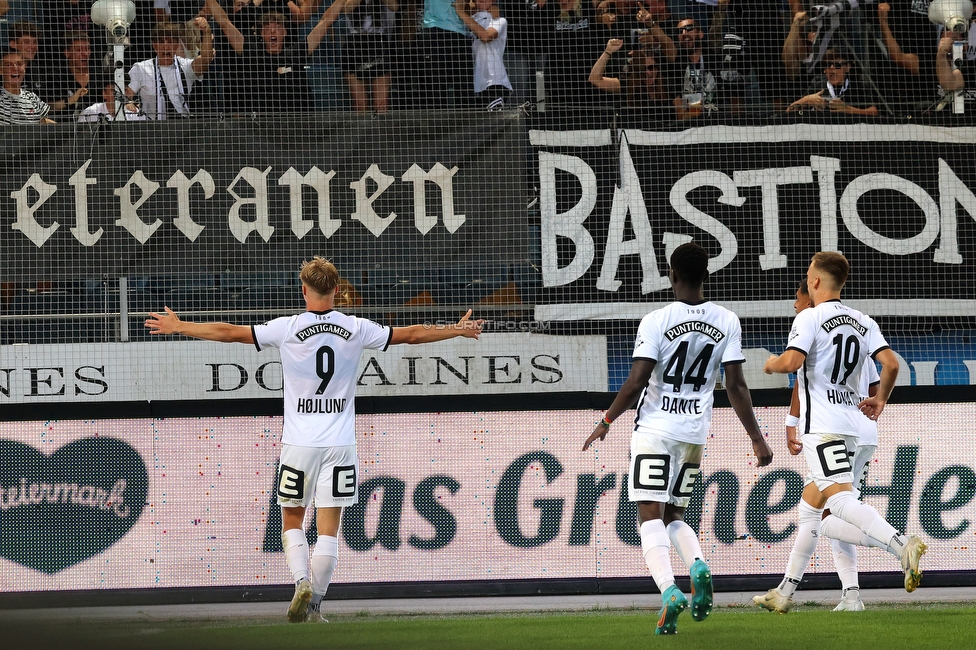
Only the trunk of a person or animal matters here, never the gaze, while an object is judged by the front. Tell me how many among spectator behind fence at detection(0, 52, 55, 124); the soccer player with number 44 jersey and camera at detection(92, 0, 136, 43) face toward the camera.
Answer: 2

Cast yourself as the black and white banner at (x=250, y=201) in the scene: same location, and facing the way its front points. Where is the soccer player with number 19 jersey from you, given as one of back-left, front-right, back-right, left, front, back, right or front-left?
front-left

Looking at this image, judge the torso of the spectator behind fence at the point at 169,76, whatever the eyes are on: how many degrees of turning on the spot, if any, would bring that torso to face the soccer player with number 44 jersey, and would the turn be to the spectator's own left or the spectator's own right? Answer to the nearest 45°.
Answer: approximately 45° to the spectator's own left

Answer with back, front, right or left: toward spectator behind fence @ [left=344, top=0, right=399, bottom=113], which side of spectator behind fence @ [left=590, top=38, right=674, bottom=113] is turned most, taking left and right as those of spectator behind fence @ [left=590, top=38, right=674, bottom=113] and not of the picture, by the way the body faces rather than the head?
right

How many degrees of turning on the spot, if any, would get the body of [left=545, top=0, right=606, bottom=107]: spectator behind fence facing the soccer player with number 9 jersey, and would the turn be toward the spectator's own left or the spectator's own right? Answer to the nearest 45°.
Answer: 0° — they already face them

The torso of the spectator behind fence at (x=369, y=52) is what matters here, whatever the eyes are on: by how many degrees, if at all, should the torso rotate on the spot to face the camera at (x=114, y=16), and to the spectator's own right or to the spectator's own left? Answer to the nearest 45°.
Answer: approximately 90° to the spectator's own right

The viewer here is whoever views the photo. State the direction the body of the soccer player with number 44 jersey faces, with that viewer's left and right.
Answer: facing away from the viewer

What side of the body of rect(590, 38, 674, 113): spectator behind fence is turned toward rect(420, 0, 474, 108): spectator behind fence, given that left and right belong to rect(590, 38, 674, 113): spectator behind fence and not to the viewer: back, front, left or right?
right

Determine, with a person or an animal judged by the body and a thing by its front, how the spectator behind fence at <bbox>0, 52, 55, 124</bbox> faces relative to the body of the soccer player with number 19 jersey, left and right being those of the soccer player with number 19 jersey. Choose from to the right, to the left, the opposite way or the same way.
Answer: the opposite way

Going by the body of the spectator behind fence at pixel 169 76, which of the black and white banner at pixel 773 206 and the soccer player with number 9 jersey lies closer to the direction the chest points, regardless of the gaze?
the soccer player with number 9 jersey

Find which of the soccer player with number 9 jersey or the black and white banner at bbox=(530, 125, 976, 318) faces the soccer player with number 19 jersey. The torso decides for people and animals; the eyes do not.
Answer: the black and white banner

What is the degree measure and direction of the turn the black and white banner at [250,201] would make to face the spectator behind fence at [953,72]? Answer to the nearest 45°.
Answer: approximately 90° to its left

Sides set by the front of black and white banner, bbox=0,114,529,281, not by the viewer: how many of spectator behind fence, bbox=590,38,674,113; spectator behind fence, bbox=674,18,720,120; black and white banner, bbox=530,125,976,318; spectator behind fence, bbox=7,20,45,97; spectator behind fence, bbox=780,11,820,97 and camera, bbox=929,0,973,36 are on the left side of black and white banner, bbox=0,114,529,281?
5

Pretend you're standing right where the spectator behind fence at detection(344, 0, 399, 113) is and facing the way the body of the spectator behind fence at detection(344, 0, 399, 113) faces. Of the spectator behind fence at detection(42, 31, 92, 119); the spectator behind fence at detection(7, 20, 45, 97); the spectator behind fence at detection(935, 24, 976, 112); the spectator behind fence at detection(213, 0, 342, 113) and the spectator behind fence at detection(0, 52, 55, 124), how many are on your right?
4

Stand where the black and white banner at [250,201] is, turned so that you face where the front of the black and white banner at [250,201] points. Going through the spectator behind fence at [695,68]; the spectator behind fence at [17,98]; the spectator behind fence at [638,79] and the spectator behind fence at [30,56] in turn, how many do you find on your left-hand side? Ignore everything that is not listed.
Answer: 2
